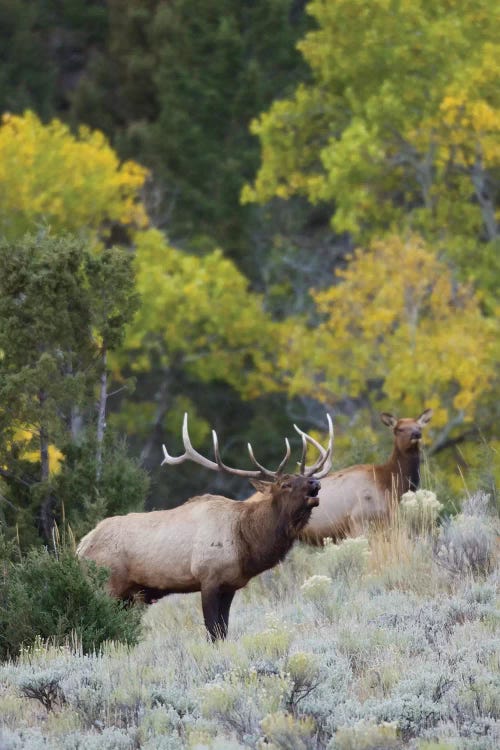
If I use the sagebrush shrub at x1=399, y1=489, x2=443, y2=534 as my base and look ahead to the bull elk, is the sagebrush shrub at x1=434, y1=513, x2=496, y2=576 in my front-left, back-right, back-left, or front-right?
front-left

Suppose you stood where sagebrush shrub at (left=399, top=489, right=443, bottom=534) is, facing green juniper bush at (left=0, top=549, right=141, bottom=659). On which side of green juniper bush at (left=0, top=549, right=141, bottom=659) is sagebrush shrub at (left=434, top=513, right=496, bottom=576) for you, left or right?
left

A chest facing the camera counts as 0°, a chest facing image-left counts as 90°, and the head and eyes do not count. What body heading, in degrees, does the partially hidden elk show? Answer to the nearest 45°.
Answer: approximately 270°

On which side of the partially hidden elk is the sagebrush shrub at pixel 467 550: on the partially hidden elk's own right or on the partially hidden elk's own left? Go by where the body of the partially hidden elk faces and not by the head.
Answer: on the partially hidden elk's own right

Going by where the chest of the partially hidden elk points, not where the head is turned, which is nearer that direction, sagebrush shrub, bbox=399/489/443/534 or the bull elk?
the sagebrush shrub

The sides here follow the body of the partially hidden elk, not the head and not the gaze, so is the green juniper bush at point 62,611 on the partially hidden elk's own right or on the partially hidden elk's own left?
on the partially hidden elk's own right

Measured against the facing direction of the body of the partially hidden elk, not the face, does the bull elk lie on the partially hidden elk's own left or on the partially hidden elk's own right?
on the partially hidden elk's own right

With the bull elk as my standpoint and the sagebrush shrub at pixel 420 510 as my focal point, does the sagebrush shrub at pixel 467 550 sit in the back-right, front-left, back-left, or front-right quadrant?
front-right

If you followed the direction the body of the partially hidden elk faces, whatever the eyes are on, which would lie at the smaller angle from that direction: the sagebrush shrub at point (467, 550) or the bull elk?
the sagebrush shrub

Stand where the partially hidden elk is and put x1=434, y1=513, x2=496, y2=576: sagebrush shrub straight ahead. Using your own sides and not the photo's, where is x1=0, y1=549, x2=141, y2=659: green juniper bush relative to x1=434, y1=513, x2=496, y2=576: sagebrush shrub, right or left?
right
